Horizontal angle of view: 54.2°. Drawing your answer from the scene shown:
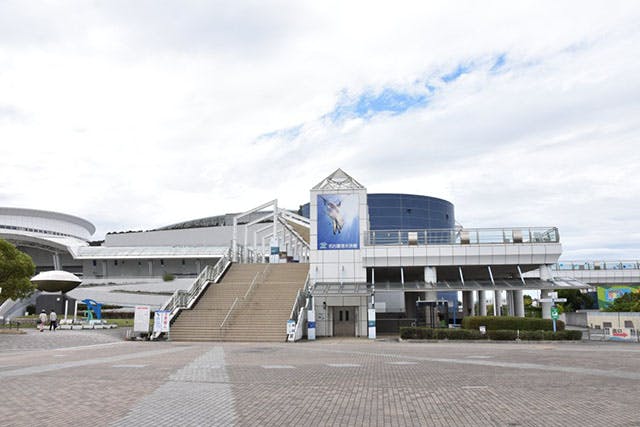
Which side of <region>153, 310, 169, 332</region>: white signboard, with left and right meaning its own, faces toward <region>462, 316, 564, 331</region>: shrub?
left

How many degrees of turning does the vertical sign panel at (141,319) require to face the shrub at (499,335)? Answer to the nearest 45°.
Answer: approximately 90° to its left

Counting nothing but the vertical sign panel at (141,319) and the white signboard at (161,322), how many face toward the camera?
2

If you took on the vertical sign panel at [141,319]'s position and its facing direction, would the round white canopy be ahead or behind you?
behind

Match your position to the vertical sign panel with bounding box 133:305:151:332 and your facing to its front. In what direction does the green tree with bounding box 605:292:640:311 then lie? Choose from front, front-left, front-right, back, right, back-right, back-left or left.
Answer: left

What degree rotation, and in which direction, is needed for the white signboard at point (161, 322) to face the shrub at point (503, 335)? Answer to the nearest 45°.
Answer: approximately 90° to its left

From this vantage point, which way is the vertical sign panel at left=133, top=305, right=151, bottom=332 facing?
toward the camera

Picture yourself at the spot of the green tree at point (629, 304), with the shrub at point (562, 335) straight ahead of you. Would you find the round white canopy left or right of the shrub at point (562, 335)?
right

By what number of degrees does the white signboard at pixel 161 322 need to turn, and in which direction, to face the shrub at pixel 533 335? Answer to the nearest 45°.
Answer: approximately 90° to its left

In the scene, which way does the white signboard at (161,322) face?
toward the camera

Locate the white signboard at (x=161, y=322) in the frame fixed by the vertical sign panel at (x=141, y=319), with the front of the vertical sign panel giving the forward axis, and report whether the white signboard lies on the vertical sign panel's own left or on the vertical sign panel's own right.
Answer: on the vertical sign panel's own left

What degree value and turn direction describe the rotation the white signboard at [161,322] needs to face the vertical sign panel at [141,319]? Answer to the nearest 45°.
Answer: approximately 135° to its right

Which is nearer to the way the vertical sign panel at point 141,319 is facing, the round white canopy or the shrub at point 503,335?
the shrub
